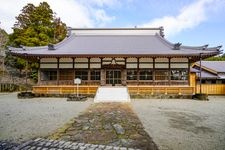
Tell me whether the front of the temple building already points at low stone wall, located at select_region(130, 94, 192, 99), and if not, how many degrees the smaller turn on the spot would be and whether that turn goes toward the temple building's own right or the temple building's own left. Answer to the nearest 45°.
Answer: approximately 45° to the temple building's own left

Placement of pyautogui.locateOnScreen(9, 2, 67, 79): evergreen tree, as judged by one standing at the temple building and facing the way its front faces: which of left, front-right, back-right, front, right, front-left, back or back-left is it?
back-right

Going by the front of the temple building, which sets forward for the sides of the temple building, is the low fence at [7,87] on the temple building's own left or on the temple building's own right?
on the temple building's own right

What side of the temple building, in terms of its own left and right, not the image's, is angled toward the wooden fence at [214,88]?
left

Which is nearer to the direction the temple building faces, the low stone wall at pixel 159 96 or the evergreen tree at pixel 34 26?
the low stone wall

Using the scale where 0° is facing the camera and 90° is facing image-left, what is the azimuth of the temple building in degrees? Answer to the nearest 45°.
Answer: approximately 0°
